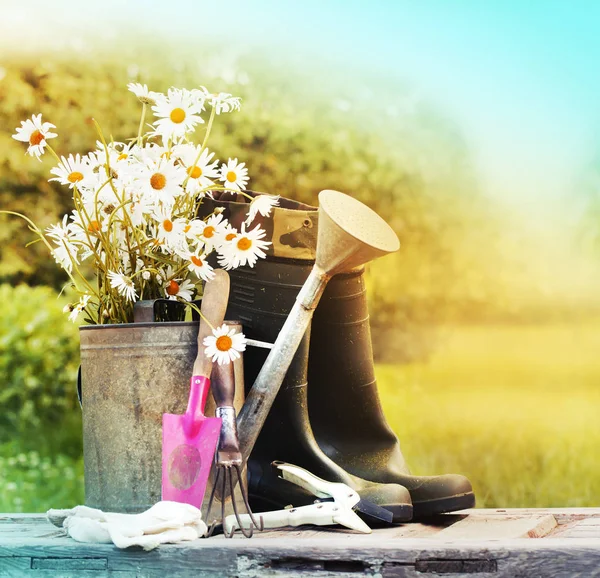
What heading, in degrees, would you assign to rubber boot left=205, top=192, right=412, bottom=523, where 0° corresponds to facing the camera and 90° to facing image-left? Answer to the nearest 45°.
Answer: approximately 270°

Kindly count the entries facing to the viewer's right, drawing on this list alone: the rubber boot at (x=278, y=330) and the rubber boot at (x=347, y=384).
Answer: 2

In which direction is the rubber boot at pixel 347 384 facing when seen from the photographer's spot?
facing to the right of the viewer
